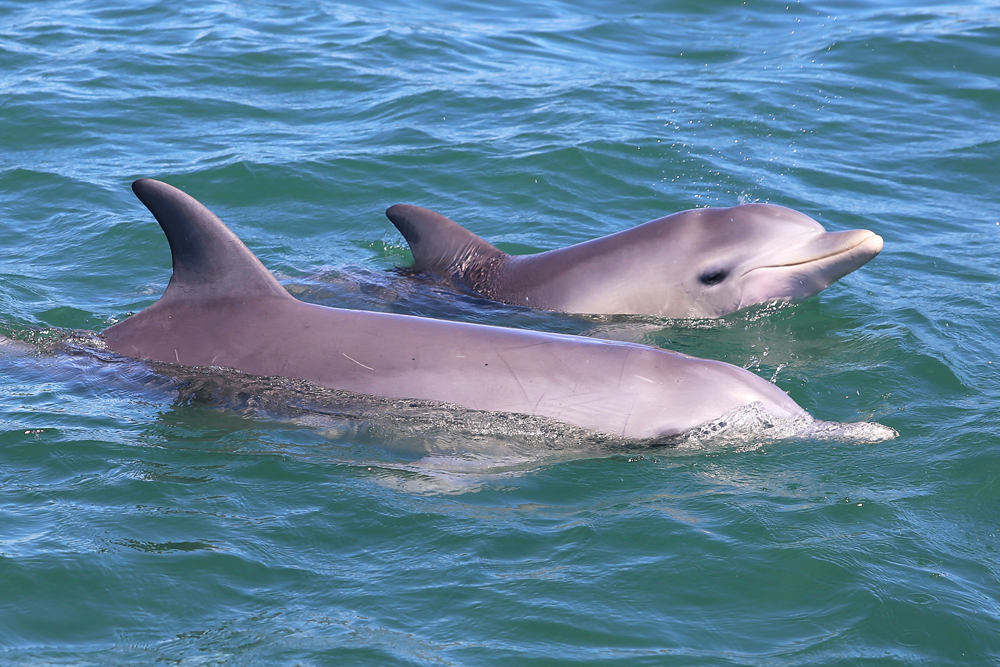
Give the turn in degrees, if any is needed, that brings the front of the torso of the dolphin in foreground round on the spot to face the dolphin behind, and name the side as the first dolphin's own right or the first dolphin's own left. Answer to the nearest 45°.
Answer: approximately 45° to the first dolphin's own left

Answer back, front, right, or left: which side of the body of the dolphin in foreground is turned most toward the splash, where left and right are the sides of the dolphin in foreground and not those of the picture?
front

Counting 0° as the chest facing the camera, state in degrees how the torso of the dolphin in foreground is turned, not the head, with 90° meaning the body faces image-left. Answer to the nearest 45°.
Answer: approximately 270°
